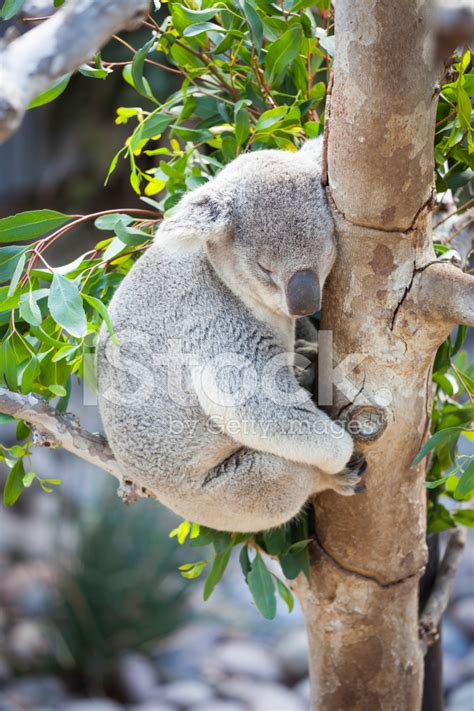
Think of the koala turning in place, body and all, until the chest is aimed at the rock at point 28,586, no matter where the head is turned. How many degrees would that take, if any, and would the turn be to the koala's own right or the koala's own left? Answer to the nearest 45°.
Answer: approximately 135° to the koala's own left

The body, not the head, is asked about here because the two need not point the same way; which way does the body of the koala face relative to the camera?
to the viewer's right
